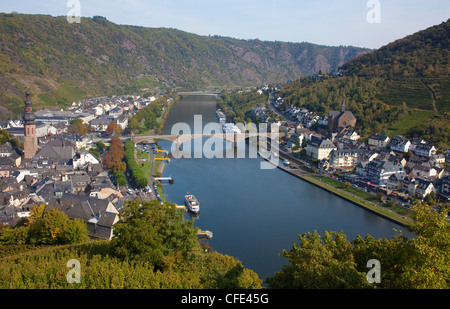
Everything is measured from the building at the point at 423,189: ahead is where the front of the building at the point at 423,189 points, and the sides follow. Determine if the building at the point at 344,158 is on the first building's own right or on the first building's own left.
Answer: on the first building's own right

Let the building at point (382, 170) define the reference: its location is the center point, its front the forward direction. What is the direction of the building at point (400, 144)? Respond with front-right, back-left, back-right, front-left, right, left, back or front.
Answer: back-right

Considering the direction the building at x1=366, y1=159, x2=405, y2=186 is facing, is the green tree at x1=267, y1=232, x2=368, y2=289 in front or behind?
in front

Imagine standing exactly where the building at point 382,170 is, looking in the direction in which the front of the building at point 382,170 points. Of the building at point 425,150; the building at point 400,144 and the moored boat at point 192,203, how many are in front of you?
1

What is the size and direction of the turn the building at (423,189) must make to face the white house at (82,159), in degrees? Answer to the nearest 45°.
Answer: approximately 45° to its right

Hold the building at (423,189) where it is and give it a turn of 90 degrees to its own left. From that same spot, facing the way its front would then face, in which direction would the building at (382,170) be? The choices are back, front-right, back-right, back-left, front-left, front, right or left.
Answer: back

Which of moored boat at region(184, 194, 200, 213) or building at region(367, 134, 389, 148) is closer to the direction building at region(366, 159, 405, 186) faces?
the moored boat

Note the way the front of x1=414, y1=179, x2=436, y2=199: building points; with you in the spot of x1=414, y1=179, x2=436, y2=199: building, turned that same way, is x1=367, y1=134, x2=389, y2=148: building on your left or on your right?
on your right

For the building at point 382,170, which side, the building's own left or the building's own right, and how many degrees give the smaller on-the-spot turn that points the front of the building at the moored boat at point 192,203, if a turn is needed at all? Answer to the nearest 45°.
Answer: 0° — it already faces it

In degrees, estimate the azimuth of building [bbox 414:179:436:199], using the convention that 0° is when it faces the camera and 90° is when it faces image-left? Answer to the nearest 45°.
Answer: approximately 45°

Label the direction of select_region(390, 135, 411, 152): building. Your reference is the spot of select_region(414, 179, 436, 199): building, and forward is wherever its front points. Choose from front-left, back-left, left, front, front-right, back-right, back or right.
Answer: back-right

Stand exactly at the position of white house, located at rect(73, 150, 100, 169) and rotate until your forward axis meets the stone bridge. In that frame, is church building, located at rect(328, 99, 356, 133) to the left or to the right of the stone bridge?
right

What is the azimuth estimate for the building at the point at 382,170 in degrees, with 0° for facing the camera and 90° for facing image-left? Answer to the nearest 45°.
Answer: approximately 45°
